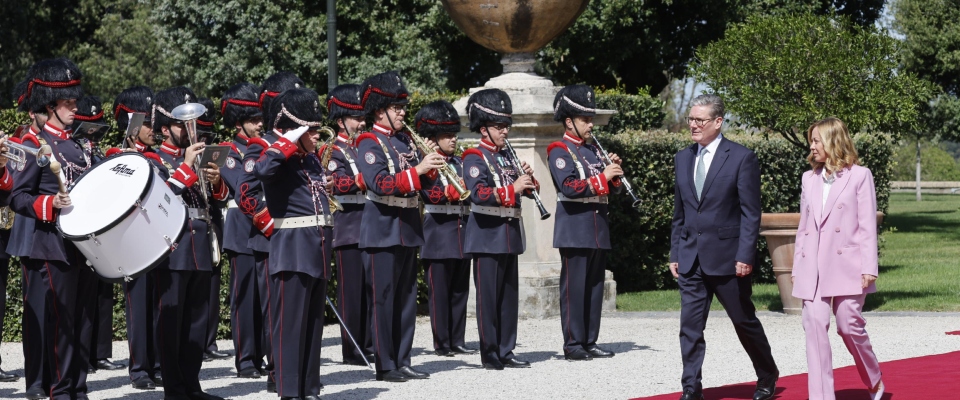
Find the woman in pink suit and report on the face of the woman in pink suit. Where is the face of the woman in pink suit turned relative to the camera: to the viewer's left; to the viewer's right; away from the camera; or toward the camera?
to the viewer's left

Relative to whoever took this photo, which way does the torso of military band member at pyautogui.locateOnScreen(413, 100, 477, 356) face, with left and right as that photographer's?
facing the viewer and to the right of the viewer

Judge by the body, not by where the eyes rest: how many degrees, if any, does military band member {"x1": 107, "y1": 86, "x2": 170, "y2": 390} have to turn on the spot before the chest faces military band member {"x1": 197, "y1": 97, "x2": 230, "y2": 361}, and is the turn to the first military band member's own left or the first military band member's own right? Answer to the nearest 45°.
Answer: approximately 90° to the first military band member's own left

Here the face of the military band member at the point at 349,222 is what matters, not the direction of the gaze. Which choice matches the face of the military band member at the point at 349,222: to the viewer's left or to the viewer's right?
to the viewer's right

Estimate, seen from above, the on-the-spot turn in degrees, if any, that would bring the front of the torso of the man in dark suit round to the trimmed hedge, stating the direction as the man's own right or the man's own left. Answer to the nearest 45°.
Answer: approximately 135° to the man's own right

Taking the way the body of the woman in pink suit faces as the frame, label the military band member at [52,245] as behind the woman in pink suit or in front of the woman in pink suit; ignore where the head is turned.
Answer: in front

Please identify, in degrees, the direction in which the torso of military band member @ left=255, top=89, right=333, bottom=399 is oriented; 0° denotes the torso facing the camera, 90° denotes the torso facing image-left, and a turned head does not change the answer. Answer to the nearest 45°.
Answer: approximately 315°

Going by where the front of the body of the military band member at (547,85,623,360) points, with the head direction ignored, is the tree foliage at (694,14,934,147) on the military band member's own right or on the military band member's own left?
on the military band member's own left

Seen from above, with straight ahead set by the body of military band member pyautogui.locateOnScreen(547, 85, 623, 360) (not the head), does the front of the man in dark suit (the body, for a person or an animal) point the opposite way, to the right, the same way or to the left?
to the right
